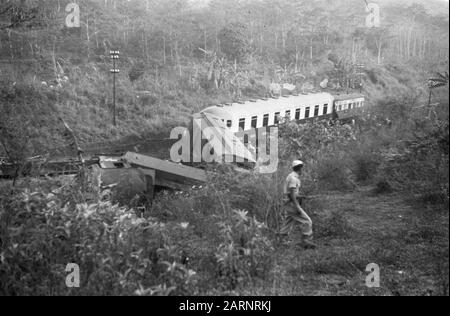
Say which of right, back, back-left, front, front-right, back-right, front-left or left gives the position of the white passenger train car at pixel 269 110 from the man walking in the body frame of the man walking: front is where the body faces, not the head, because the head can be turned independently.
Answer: left

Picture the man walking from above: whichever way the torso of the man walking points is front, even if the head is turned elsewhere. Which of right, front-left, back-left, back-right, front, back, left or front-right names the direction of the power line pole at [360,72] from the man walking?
left

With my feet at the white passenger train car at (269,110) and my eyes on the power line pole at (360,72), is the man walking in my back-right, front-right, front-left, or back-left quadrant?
back-right

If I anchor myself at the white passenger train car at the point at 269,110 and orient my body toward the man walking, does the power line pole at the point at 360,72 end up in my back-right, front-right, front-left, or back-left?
back-left
